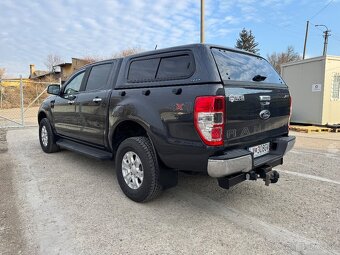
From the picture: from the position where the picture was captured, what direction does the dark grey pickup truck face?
facing away from the viewer and to the left of the viewer
